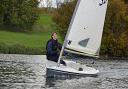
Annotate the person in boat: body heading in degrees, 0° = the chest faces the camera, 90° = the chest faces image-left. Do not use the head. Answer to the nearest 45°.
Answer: approximately 315°
